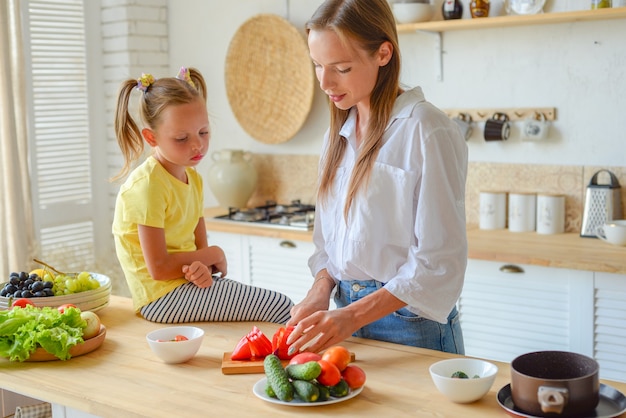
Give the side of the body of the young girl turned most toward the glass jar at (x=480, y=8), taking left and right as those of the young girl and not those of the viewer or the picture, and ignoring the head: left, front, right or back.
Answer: left

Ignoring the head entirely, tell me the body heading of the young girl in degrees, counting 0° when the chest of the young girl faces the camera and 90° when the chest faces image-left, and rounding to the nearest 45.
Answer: approximately 315°

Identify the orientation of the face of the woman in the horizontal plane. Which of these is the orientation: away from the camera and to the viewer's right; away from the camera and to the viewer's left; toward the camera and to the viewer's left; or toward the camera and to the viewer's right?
toward the camera and to the viewer's left

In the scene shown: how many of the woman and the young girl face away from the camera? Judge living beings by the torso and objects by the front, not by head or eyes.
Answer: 0

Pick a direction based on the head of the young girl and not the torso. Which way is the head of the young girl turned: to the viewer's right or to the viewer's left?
to the viewer's right

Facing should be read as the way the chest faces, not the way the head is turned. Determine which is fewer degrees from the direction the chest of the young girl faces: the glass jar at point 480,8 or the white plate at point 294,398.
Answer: the white plate

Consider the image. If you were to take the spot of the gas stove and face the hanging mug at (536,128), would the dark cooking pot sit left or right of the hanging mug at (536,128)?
right

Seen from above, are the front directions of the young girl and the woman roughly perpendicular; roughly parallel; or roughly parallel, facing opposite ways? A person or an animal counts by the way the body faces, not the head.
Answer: roughly perpendicular

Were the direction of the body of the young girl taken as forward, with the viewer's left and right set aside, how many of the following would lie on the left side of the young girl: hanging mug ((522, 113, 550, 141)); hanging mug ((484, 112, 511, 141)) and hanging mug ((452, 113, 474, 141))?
3

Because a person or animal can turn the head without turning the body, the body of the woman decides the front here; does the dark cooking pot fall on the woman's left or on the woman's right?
on the woman's left

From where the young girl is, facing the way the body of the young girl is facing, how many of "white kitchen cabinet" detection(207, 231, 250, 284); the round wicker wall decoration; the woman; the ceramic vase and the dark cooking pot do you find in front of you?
2
